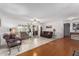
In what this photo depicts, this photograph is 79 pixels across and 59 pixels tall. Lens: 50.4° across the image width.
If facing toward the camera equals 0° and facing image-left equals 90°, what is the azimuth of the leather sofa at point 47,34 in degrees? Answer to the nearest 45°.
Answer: approximately 45°
